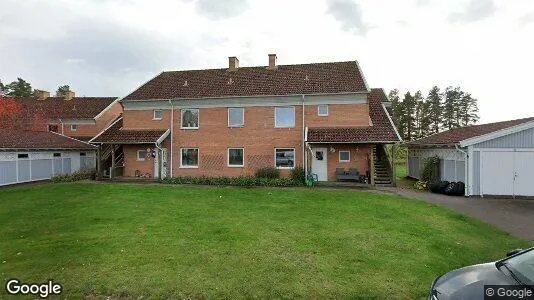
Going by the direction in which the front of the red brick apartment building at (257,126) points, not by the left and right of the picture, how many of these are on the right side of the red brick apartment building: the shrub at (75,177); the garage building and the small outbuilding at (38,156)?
2

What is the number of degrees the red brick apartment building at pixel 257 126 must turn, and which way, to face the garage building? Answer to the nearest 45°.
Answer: approximately 45° to its left

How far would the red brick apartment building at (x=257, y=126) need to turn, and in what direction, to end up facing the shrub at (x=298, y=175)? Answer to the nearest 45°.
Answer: approximately 45° to its left

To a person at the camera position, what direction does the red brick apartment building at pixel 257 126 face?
facing the viewer

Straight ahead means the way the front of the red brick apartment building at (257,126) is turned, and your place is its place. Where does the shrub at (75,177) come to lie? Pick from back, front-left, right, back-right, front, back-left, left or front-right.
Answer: right

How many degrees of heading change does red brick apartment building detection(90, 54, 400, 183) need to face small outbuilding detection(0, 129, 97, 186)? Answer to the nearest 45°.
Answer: approximately 90° to its right
